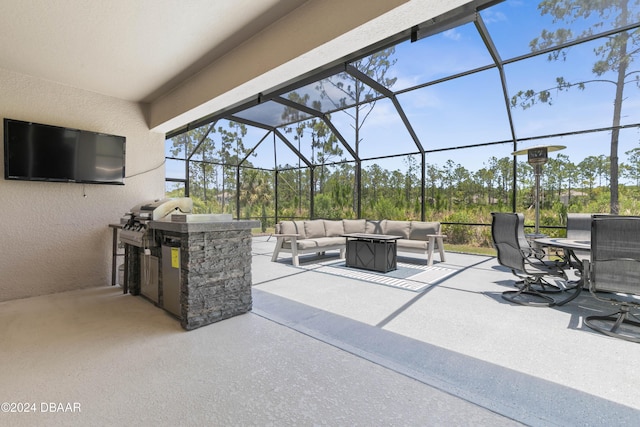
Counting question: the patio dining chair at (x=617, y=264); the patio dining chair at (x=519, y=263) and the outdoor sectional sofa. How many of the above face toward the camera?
1

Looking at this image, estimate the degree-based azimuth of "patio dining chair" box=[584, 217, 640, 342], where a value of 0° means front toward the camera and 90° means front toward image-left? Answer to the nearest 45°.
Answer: approximately 180°

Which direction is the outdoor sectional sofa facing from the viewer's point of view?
toward the camera

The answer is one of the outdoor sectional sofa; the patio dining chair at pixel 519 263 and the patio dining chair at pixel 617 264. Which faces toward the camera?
the outdoor sectional sofa

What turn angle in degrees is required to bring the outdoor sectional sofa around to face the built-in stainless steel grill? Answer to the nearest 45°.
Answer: approximately 45° to its right

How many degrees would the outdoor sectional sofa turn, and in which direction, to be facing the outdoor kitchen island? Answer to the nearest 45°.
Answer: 0° — it already faces it

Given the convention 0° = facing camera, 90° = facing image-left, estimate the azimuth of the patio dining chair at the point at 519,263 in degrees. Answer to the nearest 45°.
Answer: approximately 225°

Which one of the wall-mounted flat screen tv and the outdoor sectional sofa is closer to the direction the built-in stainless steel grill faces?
the wall-mounted flat screen tv

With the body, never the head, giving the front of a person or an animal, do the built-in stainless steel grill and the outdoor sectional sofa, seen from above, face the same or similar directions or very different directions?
same or similar directions

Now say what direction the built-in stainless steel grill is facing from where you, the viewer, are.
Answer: facing the viewer and to the left of the viewer

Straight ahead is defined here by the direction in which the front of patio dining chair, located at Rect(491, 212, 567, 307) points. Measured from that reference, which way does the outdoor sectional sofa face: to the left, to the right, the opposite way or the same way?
to the right

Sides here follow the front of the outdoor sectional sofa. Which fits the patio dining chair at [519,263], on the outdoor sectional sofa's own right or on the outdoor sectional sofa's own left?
on the outdoor sectional sofa's own left

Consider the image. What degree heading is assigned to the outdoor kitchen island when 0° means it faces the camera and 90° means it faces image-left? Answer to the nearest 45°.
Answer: approximately 45°
